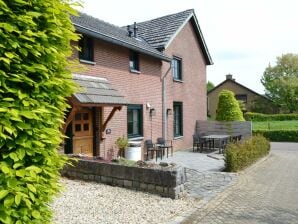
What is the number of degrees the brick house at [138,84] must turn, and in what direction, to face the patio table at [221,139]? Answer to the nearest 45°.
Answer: approximately 90° to its left

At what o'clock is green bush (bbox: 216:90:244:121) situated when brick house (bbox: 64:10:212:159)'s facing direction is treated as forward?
The green bush is roughly at 9 o'clock from the brick house.

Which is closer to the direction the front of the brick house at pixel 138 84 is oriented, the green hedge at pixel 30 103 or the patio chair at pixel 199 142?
the green hedge

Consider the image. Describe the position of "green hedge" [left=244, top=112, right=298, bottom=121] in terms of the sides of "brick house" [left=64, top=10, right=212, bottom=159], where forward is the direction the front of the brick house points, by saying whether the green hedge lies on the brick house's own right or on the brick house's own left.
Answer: on the brick house's own left

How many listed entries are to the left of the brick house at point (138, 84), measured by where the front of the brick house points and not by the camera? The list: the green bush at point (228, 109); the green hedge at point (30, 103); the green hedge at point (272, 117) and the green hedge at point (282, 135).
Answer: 3

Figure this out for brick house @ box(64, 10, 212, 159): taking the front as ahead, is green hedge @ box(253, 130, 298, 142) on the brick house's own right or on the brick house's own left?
on the brick house's own left

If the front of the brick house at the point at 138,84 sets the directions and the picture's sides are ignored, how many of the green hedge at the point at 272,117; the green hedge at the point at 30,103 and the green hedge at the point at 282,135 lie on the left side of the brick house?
2

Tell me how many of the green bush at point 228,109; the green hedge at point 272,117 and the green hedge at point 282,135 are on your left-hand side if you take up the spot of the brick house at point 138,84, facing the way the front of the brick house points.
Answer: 3
